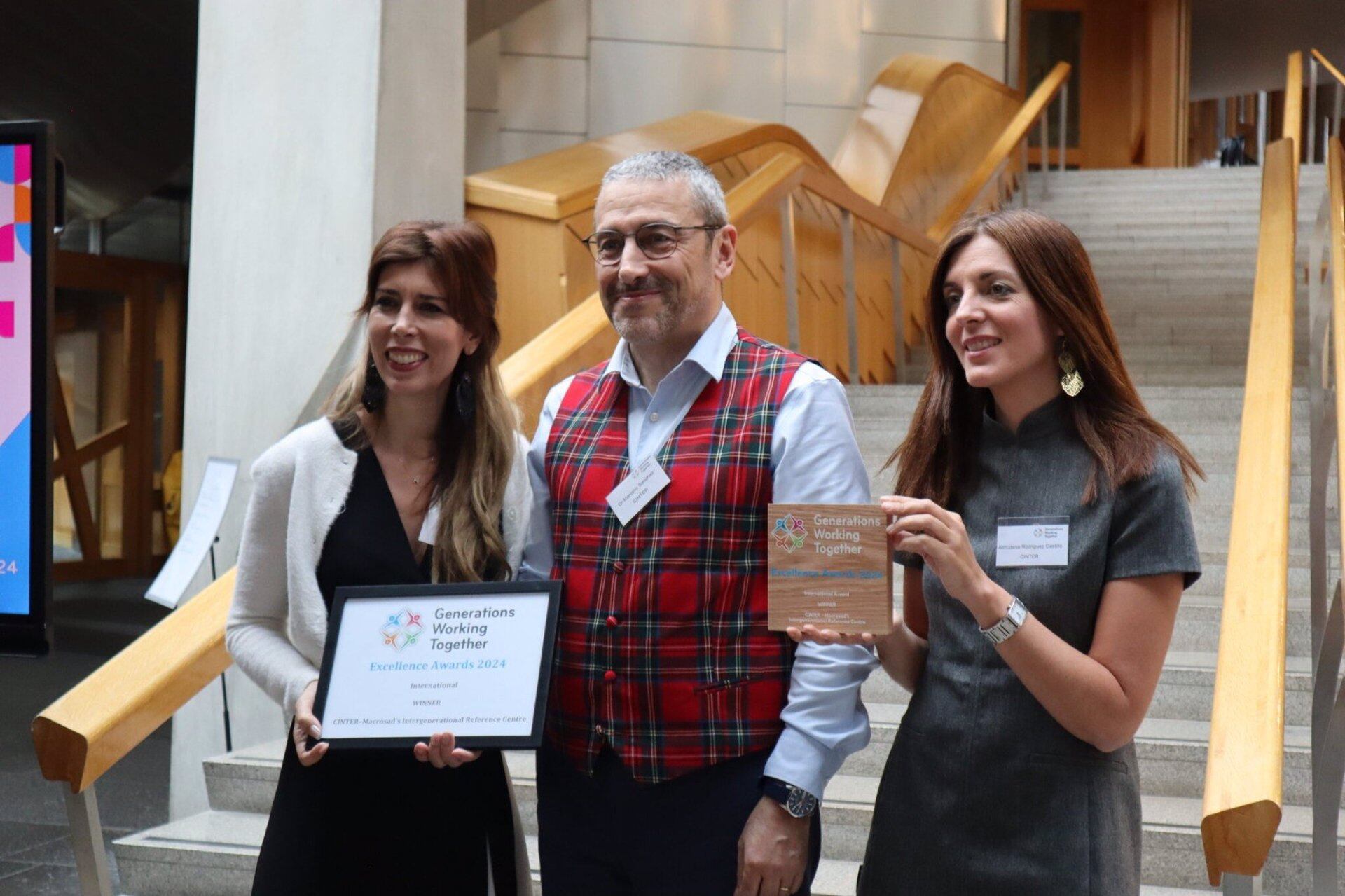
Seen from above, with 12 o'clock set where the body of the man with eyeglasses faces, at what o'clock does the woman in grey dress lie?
The woman in grey dress is roughly at 8 o'clock from the man with eyeglasses.

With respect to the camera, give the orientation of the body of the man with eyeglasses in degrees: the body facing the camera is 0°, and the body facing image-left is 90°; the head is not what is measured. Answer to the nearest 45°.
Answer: approximately 45°

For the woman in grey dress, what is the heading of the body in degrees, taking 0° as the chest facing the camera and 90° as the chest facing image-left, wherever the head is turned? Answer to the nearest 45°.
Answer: approximately 45°

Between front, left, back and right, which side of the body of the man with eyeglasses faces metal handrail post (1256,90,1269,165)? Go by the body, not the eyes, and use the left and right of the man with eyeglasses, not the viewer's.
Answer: back
